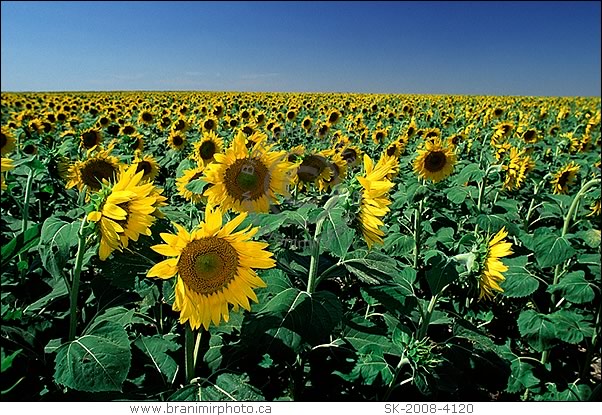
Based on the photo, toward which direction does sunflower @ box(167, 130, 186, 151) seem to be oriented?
toward the camera

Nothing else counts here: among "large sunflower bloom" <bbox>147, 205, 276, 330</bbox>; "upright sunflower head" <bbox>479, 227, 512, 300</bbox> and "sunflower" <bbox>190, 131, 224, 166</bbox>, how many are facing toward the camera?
2

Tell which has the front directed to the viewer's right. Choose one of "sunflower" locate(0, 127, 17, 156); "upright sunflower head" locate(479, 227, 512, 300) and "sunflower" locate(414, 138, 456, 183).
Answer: the upright sunflower head

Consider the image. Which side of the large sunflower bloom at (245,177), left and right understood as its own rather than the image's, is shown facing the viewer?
front

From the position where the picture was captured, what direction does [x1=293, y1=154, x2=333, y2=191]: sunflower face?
facing the viewer

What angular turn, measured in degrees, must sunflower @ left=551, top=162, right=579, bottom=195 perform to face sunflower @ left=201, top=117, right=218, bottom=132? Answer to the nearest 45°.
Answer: approximately 135° to its right

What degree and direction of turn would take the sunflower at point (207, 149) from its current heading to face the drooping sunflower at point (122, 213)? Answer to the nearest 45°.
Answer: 0° — it already faces it

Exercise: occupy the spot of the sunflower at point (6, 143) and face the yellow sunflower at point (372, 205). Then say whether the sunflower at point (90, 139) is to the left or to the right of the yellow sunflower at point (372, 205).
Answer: left

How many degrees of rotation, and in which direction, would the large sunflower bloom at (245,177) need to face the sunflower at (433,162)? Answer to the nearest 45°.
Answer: approximately 135° to its left

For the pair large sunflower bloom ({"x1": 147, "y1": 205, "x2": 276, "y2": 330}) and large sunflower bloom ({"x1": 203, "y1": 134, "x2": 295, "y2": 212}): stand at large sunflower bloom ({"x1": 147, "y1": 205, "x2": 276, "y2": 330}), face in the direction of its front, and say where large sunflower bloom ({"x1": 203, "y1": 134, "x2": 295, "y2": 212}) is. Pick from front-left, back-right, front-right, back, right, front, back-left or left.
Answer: back

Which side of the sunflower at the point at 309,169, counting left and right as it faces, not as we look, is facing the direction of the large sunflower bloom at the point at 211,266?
front

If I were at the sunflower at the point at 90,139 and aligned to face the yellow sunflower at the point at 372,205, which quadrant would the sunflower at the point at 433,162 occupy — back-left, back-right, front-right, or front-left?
front-left

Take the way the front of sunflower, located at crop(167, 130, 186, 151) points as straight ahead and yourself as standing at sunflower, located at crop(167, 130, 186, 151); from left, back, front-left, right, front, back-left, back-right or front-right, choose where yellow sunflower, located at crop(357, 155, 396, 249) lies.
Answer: front

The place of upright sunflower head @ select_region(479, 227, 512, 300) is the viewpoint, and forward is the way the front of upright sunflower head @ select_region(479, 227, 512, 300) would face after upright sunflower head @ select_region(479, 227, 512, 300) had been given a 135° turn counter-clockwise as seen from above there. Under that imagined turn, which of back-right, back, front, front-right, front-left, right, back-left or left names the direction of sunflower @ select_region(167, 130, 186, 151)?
front
